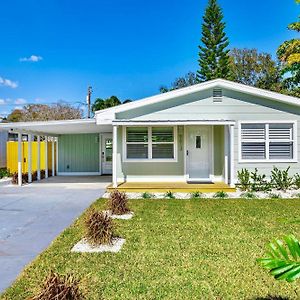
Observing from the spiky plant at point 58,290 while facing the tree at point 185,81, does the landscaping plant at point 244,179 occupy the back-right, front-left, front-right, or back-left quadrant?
front-right

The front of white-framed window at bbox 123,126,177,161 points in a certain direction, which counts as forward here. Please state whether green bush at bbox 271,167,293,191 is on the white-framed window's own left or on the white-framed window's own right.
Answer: on the white-framed window's own left

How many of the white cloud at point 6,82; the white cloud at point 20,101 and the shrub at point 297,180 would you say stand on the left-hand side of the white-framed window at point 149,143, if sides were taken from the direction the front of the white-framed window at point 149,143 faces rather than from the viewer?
1

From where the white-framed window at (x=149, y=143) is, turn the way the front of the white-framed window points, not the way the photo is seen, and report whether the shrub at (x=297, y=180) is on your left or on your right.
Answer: on your left

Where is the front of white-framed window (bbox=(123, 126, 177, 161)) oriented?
toward the camera

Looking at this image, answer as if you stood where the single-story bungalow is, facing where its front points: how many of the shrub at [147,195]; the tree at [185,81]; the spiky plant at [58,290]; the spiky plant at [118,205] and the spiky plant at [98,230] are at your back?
1

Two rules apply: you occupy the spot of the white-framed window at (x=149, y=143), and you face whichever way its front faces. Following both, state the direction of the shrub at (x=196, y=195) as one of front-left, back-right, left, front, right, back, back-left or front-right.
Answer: front-left

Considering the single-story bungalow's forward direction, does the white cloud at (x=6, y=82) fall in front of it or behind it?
behind
